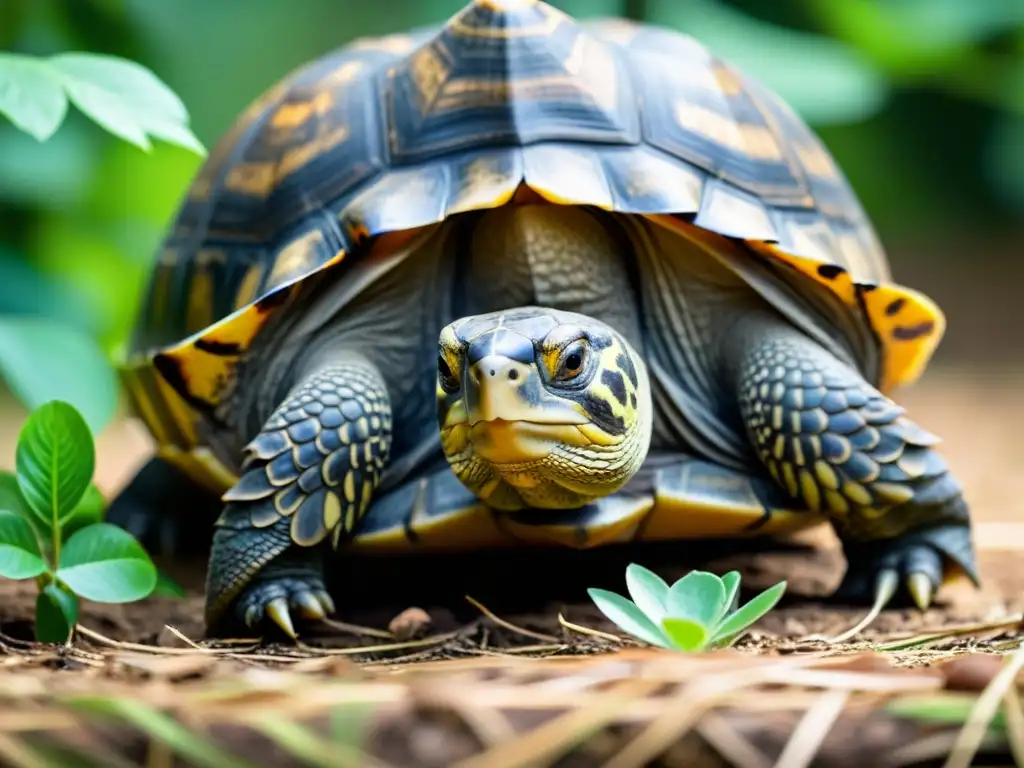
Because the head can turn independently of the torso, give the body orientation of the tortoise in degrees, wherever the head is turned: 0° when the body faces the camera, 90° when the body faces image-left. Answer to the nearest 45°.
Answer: approximately 0°

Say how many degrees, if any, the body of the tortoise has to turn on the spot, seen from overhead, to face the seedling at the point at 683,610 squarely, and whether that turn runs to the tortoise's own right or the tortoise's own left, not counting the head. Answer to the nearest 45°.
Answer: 0° — it already faces it

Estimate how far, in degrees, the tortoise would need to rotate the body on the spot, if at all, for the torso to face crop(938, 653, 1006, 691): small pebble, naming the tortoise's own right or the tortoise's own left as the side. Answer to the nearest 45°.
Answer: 0° — it already faces it

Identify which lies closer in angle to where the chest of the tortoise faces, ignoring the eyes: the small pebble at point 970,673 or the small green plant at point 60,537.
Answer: the small pebble

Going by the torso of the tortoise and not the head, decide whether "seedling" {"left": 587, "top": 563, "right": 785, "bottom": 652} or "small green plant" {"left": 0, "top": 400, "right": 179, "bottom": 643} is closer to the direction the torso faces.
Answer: the seedling

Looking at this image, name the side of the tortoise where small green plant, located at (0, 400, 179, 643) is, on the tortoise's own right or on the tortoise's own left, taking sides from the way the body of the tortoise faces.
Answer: on the tortoise's own right
